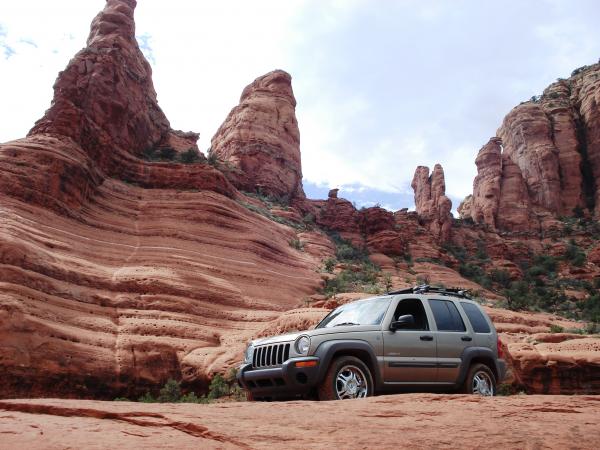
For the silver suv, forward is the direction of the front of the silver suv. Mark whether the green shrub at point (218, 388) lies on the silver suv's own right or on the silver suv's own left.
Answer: on the silver suv's own right

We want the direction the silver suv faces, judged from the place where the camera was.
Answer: facing the viewer and to the left of the viewer

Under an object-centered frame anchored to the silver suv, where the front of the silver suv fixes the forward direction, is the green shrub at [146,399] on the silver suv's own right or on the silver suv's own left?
on the silver suv's own right

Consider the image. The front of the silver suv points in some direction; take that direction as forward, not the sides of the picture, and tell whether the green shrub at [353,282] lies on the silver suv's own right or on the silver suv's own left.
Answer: on the silver suv's own right

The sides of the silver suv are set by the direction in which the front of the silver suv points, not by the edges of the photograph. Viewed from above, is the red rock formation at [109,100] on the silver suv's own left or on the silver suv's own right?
on the silver suv's own right

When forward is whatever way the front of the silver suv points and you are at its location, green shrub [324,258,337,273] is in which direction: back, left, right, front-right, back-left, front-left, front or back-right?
back-right

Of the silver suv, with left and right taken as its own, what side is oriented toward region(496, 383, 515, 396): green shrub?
back
